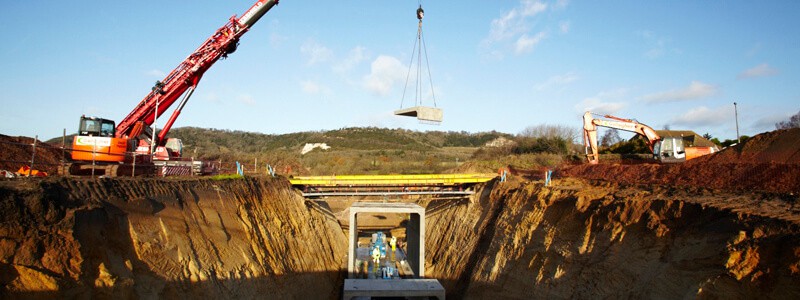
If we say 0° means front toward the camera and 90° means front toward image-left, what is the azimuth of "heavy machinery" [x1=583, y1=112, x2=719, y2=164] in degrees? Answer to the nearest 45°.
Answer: approximately 90°

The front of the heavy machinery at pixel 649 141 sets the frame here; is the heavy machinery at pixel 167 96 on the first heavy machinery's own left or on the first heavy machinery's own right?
on the first heavy machinery's own left

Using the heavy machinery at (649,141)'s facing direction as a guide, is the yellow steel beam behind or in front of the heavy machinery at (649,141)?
in front

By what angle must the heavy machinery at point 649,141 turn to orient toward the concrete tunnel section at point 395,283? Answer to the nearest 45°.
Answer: approximately 45° to its left

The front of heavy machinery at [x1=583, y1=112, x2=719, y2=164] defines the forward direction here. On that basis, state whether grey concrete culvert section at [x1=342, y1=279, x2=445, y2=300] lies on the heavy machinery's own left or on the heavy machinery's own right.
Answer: on the heavy machinery's own left
